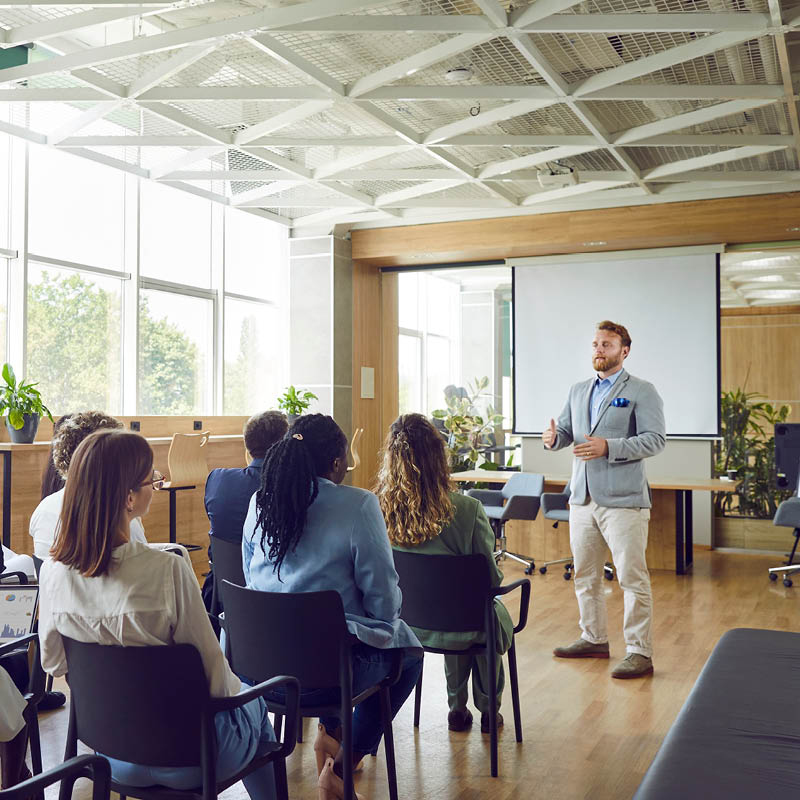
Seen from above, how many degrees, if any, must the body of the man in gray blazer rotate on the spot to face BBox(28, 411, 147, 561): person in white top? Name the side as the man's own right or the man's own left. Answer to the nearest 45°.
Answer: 0° — they already face them

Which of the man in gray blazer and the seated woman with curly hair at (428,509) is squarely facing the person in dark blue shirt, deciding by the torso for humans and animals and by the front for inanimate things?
the man in gray blazer

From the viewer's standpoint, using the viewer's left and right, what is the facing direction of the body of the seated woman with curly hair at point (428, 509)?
facing away from the viewer and to the right of the viewer

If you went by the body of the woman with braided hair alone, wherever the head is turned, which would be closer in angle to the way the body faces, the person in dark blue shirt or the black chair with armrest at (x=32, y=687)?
the person in dark blue shirt

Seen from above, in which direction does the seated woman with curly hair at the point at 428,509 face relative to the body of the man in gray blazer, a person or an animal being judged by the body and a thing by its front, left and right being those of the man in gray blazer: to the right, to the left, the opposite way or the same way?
the opposite way

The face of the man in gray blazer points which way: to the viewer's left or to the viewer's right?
to the viewer's left

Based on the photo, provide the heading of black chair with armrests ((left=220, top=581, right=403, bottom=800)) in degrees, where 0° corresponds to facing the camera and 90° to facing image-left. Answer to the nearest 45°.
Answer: approximately 225°

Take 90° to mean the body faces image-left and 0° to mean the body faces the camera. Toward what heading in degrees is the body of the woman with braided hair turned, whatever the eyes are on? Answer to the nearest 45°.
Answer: approximately 225°

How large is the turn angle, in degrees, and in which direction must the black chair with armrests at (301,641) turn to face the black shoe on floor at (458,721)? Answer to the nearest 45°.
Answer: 0° — it already faces it

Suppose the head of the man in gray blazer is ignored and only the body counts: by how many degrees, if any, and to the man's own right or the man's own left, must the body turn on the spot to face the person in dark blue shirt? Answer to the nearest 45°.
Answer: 0° — they already face them

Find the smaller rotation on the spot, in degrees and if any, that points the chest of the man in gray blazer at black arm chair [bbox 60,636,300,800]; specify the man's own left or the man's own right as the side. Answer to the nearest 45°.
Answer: approximately 45° to the man's own left

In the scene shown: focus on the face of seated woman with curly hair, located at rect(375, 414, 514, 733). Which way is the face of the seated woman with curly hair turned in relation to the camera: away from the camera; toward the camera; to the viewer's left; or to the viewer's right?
away from the camera

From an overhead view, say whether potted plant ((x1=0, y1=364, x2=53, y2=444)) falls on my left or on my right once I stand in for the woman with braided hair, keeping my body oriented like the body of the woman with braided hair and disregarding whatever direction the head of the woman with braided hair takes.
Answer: on my left

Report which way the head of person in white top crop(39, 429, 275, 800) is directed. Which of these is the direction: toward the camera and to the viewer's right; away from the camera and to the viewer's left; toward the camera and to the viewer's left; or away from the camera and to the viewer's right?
away from the camera and to the viewer's right

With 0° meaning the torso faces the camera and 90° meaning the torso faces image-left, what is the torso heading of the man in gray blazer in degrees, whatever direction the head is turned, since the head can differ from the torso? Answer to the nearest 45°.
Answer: approximately 45°

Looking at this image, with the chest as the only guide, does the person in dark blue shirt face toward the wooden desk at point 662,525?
yes

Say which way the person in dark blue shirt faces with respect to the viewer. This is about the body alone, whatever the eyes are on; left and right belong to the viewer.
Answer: facing away from the viewer and to the right of the viewer

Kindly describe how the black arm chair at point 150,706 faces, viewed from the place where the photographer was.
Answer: facing away from the viewer and to the right of the viewer

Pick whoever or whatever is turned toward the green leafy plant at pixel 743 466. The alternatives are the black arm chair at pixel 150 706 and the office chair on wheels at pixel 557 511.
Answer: the black arm chair

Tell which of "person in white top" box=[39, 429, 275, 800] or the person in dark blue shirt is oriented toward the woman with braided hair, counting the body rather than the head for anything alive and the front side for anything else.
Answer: the person in white top
